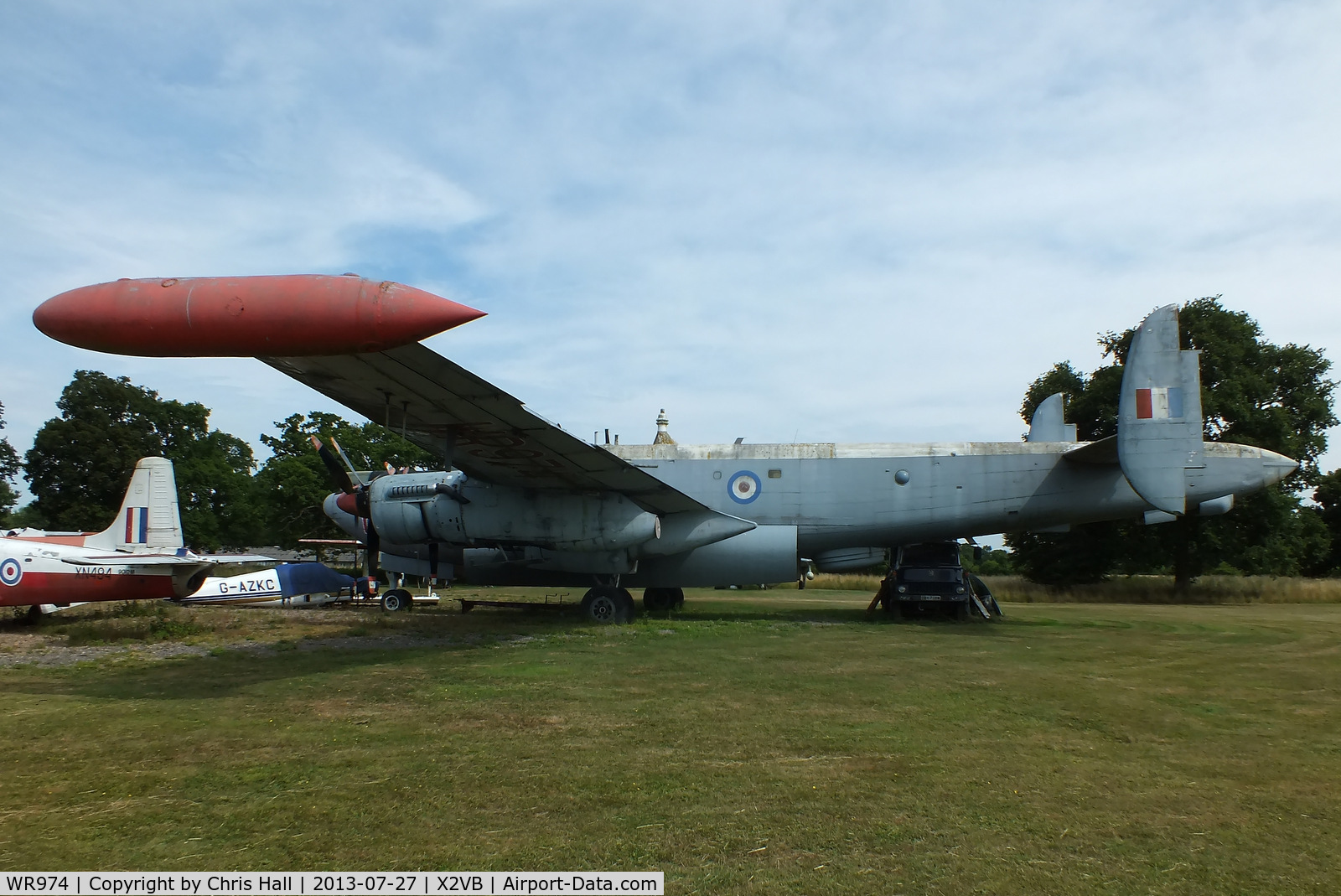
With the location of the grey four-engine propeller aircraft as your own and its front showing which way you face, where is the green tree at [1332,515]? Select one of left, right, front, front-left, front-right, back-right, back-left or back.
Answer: back-right

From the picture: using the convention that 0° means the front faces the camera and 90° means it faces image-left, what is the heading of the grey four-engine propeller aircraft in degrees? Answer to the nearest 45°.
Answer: approximately 90°

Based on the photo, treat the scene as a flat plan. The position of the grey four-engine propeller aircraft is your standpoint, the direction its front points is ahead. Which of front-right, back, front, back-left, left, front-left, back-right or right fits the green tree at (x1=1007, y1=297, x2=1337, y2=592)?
back-right
